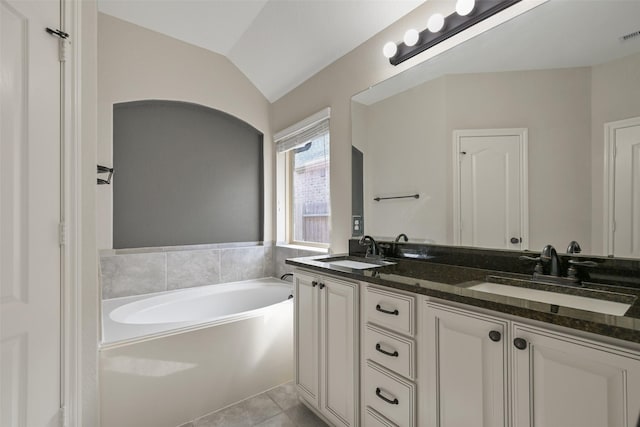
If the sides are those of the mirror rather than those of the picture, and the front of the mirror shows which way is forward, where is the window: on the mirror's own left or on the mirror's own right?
on the mirror's own right

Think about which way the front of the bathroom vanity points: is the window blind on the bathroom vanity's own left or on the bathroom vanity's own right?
on the bathroom vanity's own right

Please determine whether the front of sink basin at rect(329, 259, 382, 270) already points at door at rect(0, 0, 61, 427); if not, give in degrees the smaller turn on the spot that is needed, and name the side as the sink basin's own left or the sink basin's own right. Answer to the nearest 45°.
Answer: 0° — it already faces it

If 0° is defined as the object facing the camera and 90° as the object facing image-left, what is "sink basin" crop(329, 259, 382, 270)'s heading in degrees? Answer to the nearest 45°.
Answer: approximately 45°

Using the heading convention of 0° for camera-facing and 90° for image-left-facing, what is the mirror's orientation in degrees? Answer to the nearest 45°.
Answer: approximately 45°

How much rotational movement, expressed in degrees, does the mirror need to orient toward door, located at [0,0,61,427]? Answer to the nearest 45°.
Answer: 0° — it already faces it

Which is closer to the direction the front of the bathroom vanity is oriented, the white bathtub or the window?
the white bathtub

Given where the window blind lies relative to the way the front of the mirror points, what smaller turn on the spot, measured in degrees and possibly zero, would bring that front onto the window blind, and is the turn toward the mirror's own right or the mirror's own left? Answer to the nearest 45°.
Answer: approximately 45° to the mirror's own right

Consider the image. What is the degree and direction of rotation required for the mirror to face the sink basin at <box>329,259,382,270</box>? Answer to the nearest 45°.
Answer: approximately 45° to its right

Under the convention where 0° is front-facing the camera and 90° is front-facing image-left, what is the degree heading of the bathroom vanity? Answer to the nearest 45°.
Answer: approximately 45°
